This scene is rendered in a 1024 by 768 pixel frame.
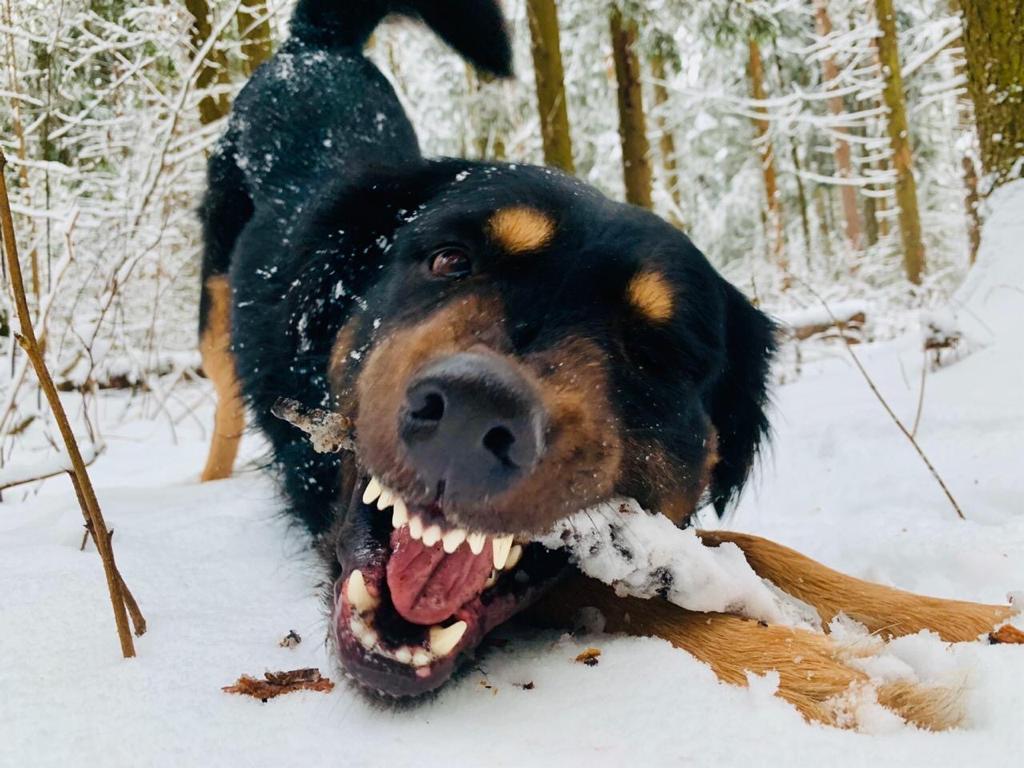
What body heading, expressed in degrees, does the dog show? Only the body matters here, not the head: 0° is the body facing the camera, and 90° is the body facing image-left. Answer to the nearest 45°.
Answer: approximately 315°
